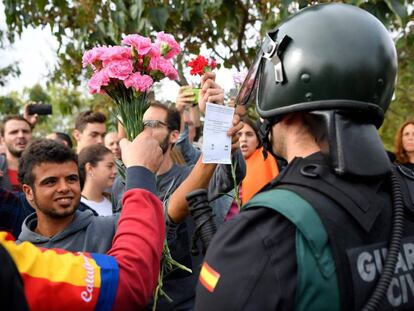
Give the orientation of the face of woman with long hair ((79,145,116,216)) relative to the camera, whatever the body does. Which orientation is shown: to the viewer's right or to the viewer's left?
to the viewer's right

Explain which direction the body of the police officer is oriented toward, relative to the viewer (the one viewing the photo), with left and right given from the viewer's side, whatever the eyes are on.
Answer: facing away from the viewer and to the left of the viewer

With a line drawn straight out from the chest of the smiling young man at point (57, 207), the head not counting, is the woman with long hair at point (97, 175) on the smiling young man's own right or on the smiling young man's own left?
on the smiling young man's own left

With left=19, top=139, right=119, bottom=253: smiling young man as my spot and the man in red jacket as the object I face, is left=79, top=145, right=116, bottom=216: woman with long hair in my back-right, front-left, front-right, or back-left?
back-left

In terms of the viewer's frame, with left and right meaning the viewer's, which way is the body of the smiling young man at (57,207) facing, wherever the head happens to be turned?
facing the viewer and to the right of the viewer

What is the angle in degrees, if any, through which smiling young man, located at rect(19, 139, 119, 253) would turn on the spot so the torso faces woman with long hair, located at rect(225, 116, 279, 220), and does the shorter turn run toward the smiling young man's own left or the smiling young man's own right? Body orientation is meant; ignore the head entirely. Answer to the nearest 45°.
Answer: approximately 90° to the smiling young man's own left
